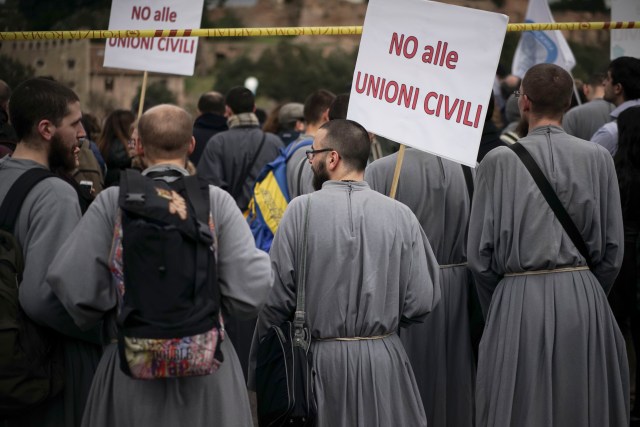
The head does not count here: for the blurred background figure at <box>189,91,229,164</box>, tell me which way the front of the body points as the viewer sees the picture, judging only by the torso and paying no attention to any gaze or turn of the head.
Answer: away from the camera

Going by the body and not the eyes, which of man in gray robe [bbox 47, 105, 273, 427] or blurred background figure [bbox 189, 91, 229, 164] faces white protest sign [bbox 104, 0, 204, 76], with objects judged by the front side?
the man in gray robe

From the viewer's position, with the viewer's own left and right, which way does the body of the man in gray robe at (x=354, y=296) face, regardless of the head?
facing away from the viewer

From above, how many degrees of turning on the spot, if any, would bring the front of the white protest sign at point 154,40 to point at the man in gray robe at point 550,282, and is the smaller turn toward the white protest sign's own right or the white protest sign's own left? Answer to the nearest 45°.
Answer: approximately 45° to the white protest sign's own left

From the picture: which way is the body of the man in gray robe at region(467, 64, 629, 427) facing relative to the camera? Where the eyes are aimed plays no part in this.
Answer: away from the camera

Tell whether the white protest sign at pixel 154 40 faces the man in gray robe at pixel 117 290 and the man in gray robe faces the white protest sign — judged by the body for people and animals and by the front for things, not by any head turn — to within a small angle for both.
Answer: yes

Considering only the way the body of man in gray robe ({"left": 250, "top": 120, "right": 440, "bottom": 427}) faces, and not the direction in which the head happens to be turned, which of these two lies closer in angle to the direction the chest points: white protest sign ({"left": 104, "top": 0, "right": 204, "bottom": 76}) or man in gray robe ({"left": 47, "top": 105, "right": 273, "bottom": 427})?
the white protest sign

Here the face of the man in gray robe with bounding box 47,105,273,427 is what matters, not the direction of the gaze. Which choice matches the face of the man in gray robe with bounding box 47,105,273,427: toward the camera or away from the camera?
away from the camera

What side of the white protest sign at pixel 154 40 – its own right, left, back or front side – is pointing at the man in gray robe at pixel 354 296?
front

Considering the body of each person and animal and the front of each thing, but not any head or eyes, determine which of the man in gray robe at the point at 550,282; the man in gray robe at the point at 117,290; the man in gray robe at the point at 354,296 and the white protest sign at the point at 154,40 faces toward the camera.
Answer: the white protest sign

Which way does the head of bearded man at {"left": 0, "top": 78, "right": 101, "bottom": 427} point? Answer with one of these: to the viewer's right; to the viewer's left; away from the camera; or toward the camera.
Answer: to the viewer's right

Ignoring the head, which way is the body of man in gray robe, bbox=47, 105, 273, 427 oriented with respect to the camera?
away from the camera

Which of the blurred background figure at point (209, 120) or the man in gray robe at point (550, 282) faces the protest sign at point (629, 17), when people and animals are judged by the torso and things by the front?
the man in gray robe
